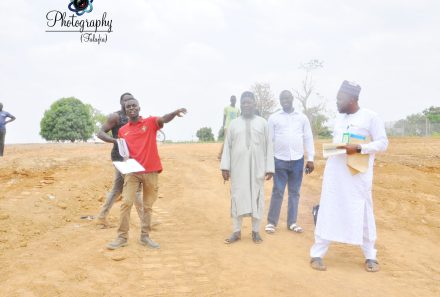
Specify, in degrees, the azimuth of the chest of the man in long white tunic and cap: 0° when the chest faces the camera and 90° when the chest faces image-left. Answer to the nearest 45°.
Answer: approximately 45°

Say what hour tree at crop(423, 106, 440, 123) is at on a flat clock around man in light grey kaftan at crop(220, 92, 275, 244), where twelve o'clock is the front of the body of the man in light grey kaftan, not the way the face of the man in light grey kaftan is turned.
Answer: The tree is roughly at 7 o'clock from the man in light grey kaftan.

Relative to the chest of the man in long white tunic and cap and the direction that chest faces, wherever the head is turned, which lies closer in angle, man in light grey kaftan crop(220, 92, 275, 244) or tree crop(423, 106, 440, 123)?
the man in light grey kaftan

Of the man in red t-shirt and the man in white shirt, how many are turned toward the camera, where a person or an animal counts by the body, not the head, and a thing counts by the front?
2

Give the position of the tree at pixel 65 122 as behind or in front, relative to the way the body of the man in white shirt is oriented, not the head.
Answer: behind

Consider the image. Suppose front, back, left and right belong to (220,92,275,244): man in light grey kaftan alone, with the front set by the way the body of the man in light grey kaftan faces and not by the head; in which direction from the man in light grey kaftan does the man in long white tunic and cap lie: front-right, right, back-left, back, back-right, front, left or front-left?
front-left

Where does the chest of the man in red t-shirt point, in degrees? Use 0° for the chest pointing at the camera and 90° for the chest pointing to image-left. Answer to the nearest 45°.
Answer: approximately 0°

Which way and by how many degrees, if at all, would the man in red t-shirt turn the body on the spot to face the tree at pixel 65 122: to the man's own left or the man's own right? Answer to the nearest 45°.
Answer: approximately 180°

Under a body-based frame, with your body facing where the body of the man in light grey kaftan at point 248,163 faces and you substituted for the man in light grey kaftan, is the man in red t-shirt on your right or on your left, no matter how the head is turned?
on your right
